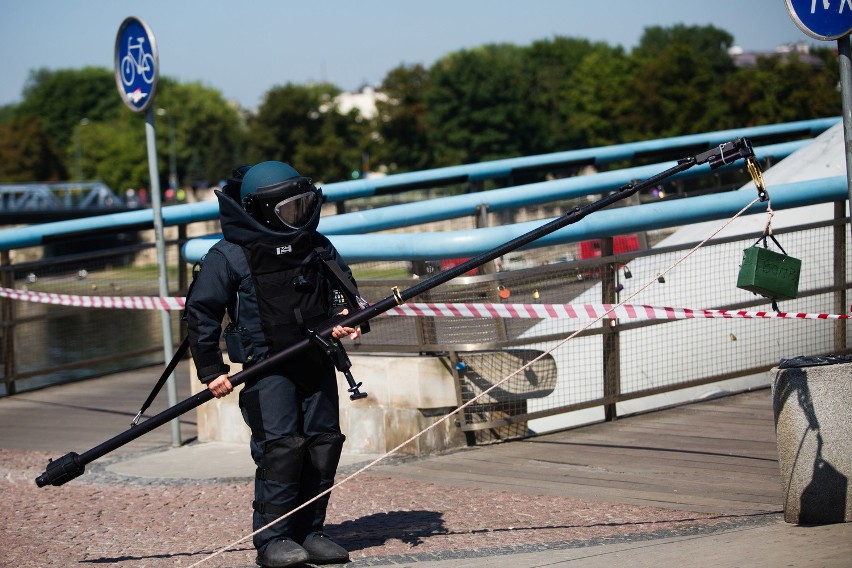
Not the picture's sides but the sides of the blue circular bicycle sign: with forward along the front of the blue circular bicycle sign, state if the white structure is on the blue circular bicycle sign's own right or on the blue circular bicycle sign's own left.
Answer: on the blue circular bicycle sign's own left

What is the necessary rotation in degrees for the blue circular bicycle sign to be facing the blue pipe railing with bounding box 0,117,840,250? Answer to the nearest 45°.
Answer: approximately 180°

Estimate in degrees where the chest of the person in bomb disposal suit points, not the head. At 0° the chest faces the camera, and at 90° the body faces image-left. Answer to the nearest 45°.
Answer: approximately 315°

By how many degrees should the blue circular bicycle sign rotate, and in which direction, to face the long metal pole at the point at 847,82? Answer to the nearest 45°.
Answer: approximately 90° to its left

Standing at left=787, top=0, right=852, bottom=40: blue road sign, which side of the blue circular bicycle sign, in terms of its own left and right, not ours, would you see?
left

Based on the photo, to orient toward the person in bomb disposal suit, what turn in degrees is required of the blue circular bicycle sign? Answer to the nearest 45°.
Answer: approximately 45° to its left

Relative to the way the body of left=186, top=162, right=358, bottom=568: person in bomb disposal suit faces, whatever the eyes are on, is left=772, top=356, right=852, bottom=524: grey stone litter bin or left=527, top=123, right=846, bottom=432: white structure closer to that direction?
the grey stone litter bin

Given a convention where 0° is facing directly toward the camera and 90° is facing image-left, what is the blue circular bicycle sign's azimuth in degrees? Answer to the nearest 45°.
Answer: approximately 45°

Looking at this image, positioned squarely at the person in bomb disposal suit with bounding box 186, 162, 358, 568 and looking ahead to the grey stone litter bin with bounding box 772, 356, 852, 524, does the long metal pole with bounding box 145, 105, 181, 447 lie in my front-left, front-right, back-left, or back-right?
back-left
